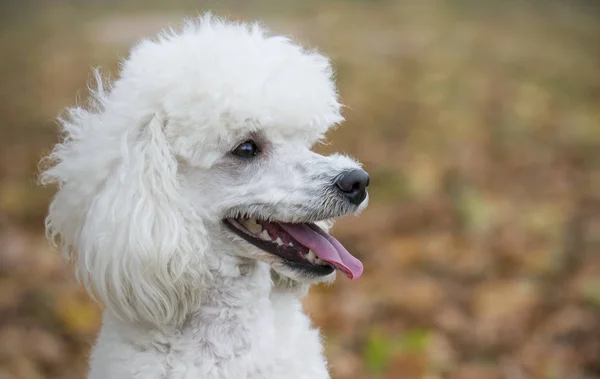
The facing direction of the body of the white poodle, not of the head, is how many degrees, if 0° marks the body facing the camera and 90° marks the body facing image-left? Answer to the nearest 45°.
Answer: approximately 270°
